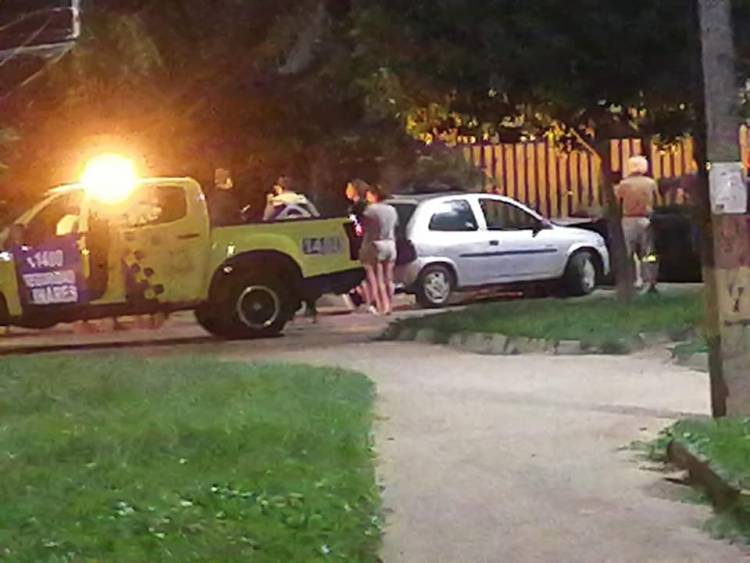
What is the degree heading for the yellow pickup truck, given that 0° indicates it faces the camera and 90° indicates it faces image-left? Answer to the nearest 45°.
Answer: approximately 90°

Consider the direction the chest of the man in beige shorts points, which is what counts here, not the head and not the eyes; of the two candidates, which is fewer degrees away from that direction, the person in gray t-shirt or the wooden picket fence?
the wooden picket fence

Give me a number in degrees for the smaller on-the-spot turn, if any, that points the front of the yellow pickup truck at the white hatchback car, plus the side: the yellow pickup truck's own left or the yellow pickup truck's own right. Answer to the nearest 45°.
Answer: approximately 135° to the yellow pickup truck's own right

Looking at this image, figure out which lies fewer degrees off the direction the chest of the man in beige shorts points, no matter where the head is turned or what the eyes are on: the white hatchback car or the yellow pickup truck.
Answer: the white hatchback car

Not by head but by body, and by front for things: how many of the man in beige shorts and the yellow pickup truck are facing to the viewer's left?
1

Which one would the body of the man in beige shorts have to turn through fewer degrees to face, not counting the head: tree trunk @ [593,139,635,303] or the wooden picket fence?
the wooden picket fence

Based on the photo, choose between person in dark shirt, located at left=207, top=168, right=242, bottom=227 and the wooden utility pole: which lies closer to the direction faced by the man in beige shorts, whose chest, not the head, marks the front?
the person in dark shirt

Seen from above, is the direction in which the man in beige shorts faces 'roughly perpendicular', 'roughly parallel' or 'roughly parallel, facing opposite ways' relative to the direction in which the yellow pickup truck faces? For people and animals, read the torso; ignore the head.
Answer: roughly perpendicular

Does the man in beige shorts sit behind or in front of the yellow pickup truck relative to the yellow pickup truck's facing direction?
behind

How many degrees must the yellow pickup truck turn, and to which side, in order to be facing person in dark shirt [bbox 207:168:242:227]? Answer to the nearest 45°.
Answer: approximately 90° to its right

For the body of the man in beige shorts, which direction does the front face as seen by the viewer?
away from the camera
